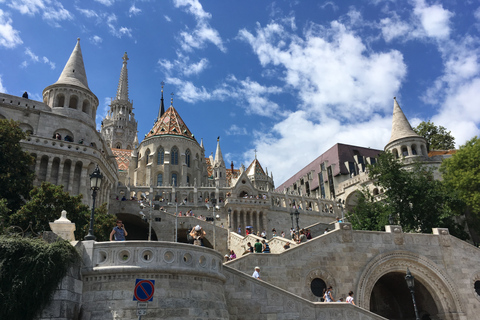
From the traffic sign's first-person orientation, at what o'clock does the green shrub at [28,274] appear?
The green shrub is roughly at 4 o'clock from the traffic sign.

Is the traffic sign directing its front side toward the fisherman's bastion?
no

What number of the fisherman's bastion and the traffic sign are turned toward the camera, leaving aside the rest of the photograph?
2

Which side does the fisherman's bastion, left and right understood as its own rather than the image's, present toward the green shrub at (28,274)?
front

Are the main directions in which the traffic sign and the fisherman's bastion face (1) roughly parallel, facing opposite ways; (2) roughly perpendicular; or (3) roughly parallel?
roughly parallel

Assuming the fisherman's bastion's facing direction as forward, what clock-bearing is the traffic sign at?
The traffic sign is roughly at 12 o'clock from the fisherman's bastion.

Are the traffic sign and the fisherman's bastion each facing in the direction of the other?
no

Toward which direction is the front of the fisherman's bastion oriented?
toward the camera

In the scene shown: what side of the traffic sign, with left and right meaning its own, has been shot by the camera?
front
